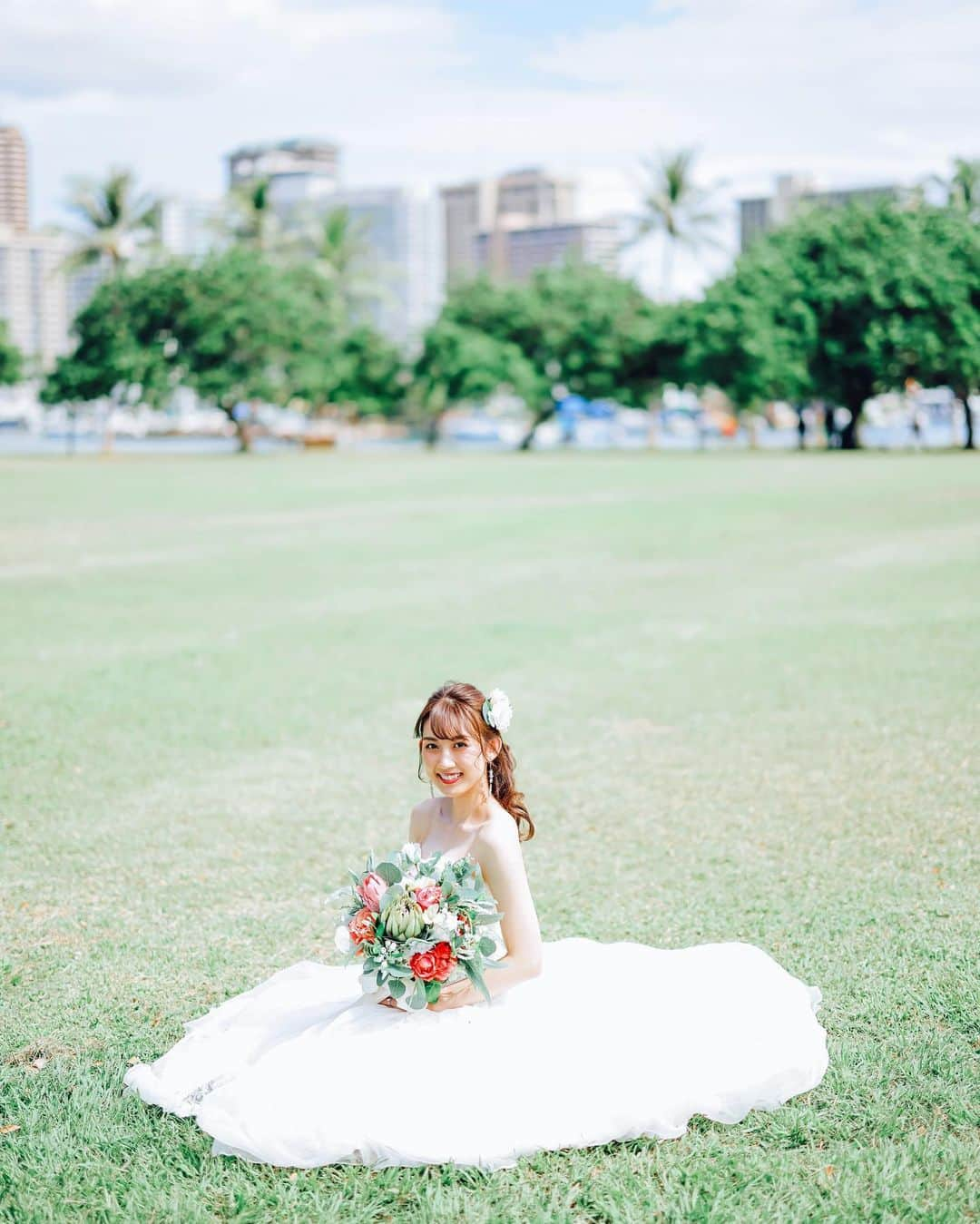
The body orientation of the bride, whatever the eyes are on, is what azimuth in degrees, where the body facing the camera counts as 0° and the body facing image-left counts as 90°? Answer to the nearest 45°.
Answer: approximately 45°
